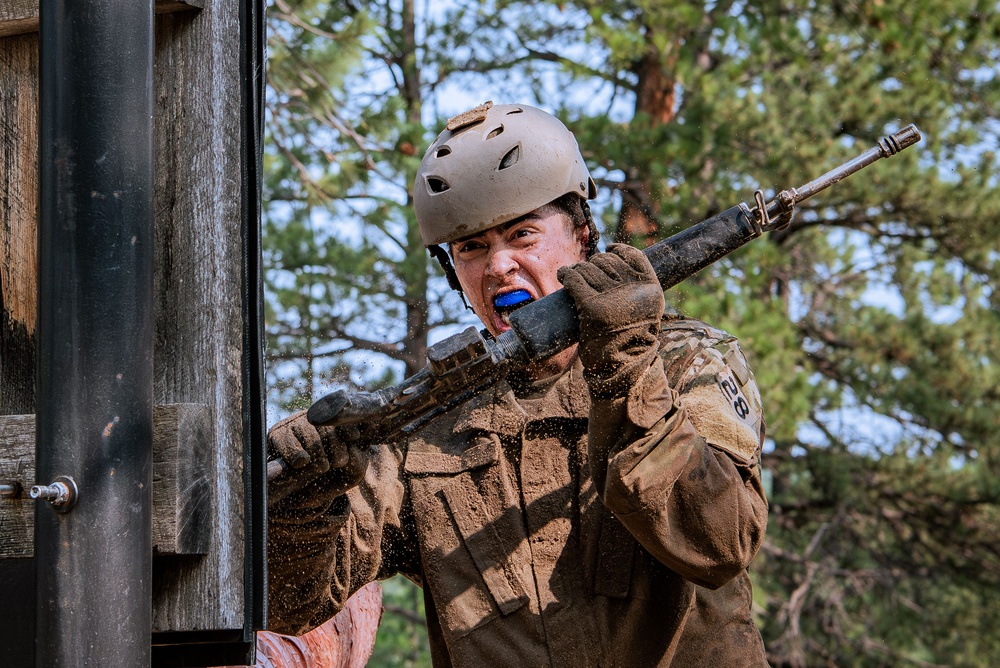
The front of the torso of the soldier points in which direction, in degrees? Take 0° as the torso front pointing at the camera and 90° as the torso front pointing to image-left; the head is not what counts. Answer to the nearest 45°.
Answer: approximately 45°

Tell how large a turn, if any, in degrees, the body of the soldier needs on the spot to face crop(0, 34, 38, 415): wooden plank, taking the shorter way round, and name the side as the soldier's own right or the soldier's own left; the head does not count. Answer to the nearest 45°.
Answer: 0° — they already face it
